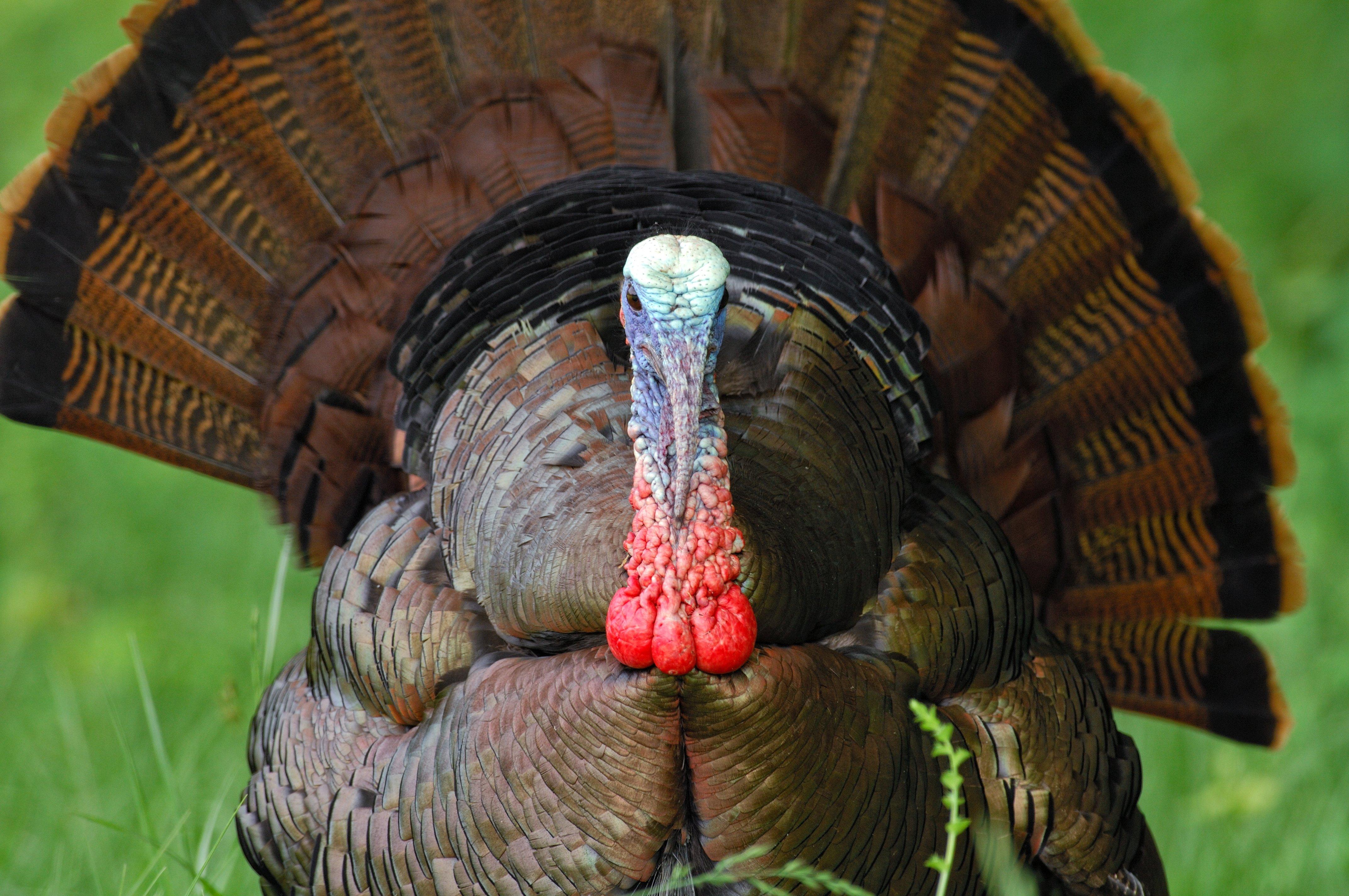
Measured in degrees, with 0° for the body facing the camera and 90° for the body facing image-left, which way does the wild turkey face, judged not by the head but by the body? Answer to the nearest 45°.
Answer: approximately 0°

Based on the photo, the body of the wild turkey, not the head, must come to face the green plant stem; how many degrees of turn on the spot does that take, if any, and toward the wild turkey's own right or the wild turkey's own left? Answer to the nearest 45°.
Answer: approximately 45° to the wild turkey's own left
